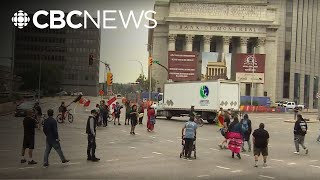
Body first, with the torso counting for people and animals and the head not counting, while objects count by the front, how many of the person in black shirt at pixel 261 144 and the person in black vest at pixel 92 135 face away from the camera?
1

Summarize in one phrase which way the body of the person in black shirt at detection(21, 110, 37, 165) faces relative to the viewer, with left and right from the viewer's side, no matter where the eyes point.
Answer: facing away from the viewer and to the right of the viewer

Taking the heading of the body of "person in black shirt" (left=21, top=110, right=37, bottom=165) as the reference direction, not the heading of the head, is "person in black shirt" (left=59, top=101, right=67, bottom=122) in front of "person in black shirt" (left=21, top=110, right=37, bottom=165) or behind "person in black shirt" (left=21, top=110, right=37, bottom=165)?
in front

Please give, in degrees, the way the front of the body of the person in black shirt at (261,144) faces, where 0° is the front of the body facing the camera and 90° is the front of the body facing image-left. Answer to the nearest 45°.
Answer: approximately 180°

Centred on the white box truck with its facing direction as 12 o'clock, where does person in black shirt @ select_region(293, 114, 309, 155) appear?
The person in black shirt is roughly at 7 o'clock from the white box truck.

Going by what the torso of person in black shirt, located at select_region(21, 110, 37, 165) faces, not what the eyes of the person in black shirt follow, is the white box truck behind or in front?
in front

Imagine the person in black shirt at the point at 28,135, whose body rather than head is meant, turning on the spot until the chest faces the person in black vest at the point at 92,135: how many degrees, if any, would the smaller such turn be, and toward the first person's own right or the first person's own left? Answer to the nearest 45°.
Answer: approximately 45° to the first person's own right

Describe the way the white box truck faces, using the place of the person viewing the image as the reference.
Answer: facing away from the viewer and to the left of the viewer

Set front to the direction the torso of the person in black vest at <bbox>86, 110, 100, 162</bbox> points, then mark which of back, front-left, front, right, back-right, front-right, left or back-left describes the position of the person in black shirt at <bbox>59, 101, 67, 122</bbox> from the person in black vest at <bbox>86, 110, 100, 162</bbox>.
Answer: left

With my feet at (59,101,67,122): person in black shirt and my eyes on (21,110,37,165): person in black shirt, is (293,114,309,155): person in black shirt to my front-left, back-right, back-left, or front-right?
front-left

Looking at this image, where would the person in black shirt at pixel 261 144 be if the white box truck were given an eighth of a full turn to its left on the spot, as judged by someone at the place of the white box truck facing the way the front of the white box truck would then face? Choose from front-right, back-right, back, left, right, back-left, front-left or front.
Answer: left
